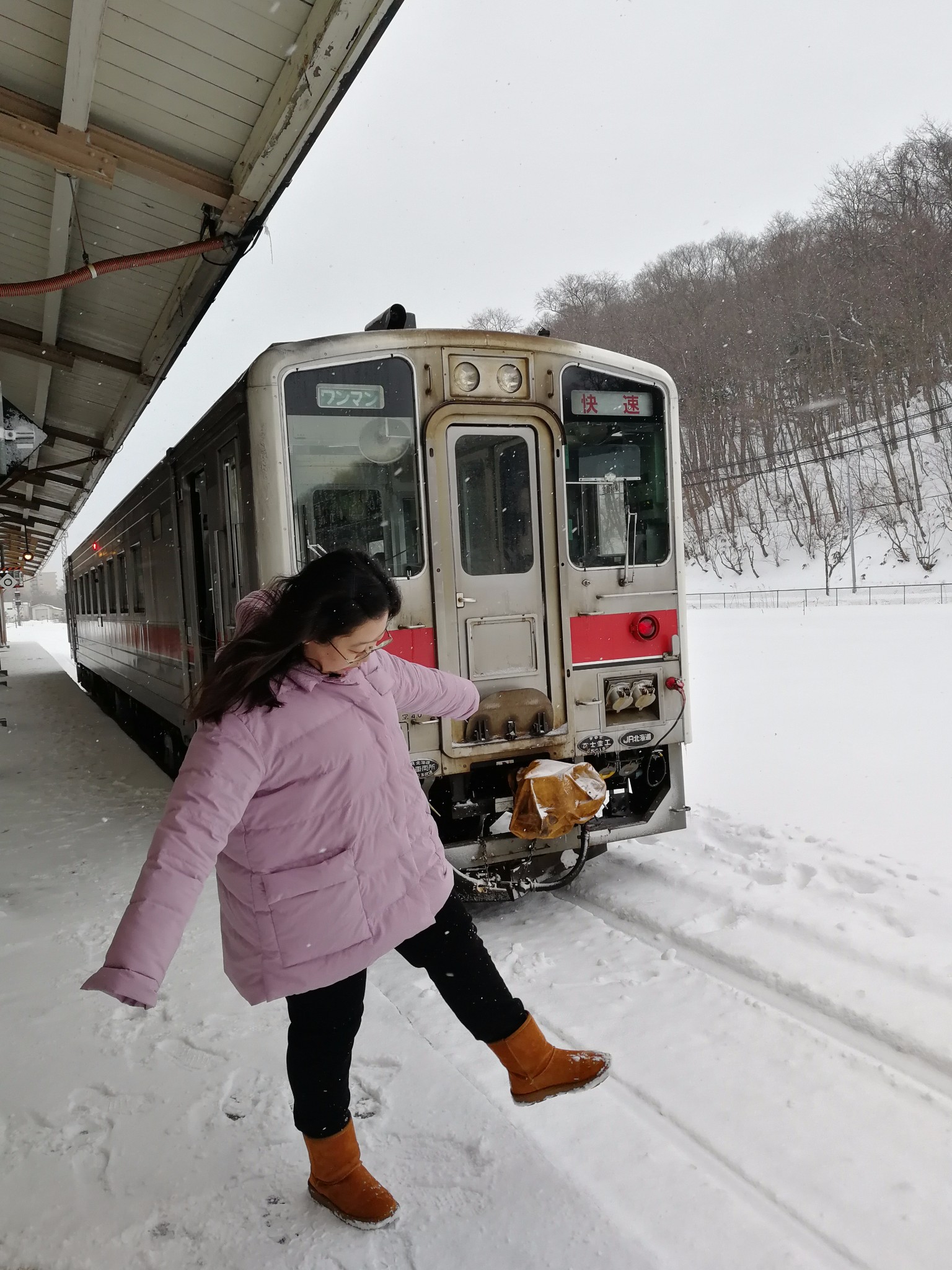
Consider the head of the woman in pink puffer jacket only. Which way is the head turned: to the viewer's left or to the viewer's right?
to the viewer's right

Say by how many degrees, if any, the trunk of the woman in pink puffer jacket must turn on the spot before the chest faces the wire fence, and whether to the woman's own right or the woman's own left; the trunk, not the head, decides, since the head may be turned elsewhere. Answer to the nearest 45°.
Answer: approximately 90° to the woman's own left

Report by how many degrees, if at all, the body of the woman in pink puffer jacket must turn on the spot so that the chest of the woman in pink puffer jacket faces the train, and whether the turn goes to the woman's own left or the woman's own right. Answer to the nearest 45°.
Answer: approximately 135° to the woman's own left

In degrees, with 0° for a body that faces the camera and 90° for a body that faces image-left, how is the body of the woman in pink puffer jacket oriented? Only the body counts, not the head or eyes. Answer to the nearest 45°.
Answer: approximately 315°
